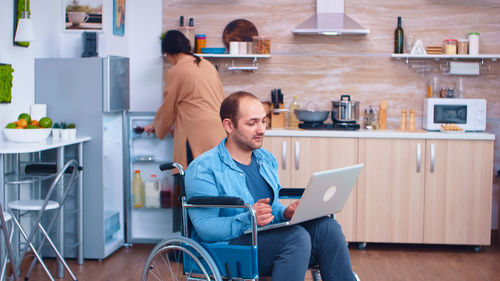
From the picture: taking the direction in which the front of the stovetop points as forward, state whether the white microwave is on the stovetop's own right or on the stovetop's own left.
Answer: on the stovetop's own left

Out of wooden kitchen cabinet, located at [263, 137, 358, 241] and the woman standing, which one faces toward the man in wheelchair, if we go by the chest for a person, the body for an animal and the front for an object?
the wooden kitchen cabinet

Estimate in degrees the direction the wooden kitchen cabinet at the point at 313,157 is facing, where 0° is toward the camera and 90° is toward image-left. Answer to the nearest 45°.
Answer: approximately 0°

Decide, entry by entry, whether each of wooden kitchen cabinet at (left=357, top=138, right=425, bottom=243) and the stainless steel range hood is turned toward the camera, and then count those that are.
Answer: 2

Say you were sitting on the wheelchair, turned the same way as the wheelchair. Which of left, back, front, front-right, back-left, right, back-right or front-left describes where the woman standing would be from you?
back-left

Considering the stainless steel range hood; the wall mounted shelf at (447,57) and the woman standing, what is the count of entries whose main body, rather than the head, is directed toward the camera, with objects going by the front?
2

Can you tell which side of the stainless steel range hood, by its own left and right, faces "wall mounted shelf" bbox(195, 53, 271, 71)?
right

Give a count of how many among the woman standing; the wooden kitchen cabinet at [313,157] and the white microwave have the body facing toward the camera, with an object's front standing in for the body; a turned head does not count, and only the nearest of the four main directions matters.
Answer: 2

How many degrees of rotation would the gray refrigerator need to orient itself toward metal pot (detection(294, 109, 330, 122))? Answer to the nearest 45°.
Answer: approximately 45° to its left

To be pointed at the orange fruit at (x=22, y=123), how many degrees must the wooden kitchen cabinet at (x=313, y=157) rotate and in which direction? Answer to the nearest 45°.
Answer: approximately 45° to its right

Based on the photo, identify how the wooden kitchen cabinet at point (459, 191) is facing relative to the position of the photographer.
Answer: facing the viewer

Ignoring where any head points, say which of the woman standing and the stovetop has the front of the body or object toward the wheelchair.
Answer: the stovetop

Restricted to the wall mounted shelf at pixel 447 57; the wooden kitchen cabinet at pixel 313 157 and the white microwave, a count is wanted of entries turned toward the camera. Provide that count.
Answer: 3

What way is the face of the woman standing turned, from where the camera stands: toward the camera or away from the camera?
away from the camera

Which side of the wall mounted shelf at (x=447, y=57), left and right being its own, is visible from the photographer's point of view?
front
